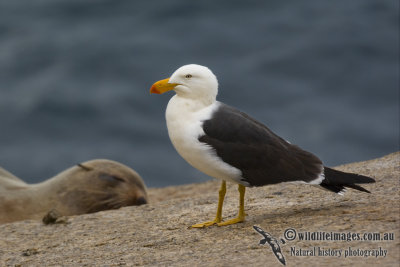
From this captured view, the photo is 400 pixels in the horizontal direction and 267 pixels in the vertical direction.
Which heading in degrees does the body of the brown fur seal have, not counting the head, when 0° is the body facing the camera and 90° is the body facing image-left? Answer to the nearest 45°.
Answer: approximately 270°
